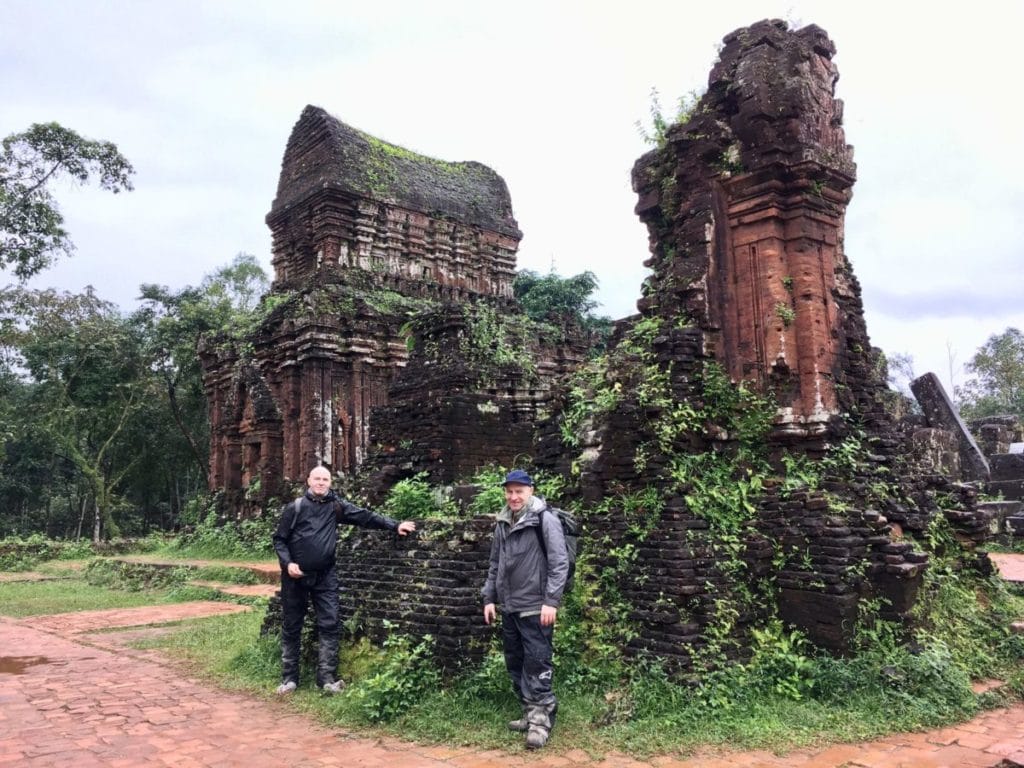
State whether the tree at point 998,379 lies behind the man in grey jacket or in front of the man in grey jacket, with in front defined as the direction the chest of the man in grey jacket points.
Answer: behind

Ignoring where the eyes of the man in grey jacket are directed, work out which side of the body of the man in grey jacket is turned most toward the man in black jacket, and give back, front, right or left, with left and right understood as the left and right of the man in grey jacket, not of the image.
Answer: right

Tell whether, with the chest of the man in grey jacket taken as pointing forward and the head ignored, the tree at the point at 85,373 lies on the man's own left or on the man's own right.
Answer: on the man's own right

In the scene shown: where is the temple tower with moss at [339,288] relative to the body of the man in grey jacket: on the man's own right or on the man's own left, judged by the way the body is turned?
on the man's own right

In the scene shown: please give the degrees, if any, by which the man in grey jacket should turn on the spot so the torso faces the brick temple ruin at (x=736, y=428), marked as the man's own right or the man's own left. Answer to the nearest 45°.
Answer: approximately 180°
